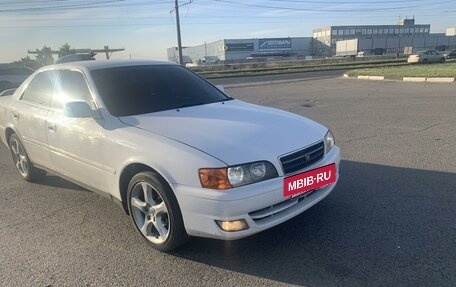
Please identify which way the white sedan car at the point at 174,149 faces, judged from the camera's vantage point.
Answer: facing the viewer and to the right of the viewer

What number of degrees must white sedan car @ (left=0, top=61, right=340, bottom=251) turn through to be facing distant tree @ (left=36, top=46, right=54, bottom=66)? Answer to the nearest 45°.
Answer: approximately 135° to its left
